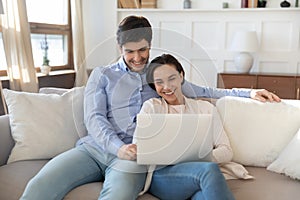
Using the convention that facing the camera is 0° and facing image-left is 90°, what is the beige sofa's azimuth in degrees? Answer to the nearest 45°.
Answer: approximately 0°

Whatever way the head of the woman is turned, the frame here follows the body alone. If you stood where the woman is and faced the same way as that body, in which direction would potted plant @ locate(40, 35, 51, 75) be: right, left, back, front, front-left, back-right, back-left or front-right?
back-right

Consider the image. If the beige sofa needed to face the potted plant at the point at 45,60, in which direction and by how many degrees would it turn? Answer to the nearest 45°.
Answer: approximately 135° to its right

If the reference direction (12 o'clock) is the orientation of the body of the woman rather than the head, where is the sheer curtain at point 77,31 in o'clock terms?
The sheer curtain is roughly at 5 o'clock from the woman.

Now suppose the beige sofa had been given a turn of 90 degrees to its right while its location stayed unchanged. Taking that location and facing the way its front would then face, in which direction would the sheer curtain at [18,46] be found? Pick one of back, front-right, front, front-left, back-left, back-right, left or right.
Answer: front-right

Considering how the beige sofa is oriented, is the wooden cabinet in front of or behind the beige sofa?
behind

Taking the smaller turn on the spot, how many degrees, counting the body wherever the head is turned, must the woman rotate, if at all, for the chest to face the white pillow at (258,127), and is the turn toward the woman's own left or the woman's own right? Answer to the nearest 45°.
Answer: approximately 135° to the woman's own left

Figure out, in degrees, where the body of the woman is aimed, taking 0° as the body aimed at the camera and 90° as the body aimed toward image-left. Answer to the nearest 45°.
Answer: approximately 0°

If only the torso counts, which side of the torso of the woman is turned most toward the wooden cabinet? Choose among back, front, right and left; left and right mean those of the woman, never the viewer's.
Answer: back

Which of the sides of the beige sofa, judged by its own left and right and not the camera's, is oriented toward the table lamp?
back

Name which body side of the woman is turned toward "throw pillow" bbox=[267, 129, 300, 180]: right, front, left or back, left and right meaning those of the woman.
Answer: left
